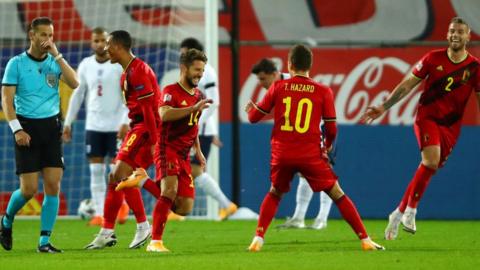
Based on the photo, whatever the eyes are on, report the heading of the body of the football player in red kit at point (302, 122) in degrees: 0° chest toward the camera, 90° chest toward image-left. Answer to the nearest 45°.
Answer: approximately 180°

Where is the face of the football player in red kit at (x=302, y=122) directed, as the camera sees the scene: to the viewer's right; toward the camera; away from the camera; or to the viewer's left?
away from the camera

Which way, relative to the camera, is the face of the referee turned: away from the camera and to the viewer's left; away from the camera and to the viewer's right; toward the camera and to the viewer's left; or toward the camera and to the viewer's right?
toward the camera and to the viewer's right

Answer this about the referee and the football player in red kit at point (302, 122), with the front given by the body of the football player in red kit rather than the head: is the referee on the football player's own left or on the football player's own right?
on the football player's own left

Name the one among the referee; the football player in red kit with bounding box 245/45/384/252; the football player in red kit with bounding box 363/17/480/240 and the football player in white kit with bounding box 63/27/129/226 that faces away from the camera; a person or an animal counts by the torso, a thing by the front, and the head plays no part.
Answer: the football player in red kit with bounding box 245/45/384/252

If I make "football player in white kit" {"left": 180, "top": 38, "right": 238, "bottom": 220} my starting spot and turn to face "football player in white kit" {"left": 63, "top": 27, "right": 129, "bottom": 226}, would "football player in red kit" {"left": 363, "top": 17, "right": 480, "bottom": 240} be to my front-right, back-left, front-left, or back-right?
back-left

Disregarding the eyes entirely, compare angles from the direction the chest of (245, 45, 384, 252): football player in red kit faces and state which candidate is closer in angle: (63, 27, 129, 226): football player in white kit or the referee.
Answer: the football player in white kit

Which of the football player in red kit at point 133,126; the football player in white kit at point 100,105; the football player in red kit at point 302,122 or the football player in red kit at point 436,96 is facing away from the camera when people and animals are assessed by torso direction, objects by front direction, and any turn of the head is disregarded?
the football player in red kit at point 302,122

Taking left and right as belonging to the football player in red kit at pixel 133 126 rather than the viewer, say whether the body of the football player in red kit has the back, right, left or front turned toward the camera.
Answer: left

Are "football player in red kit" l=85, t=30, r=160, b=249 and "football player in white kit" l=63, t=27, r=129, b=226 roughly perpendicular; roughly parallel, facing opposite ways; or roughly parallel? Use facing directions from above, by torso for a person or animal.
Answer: roughly perpendicular
